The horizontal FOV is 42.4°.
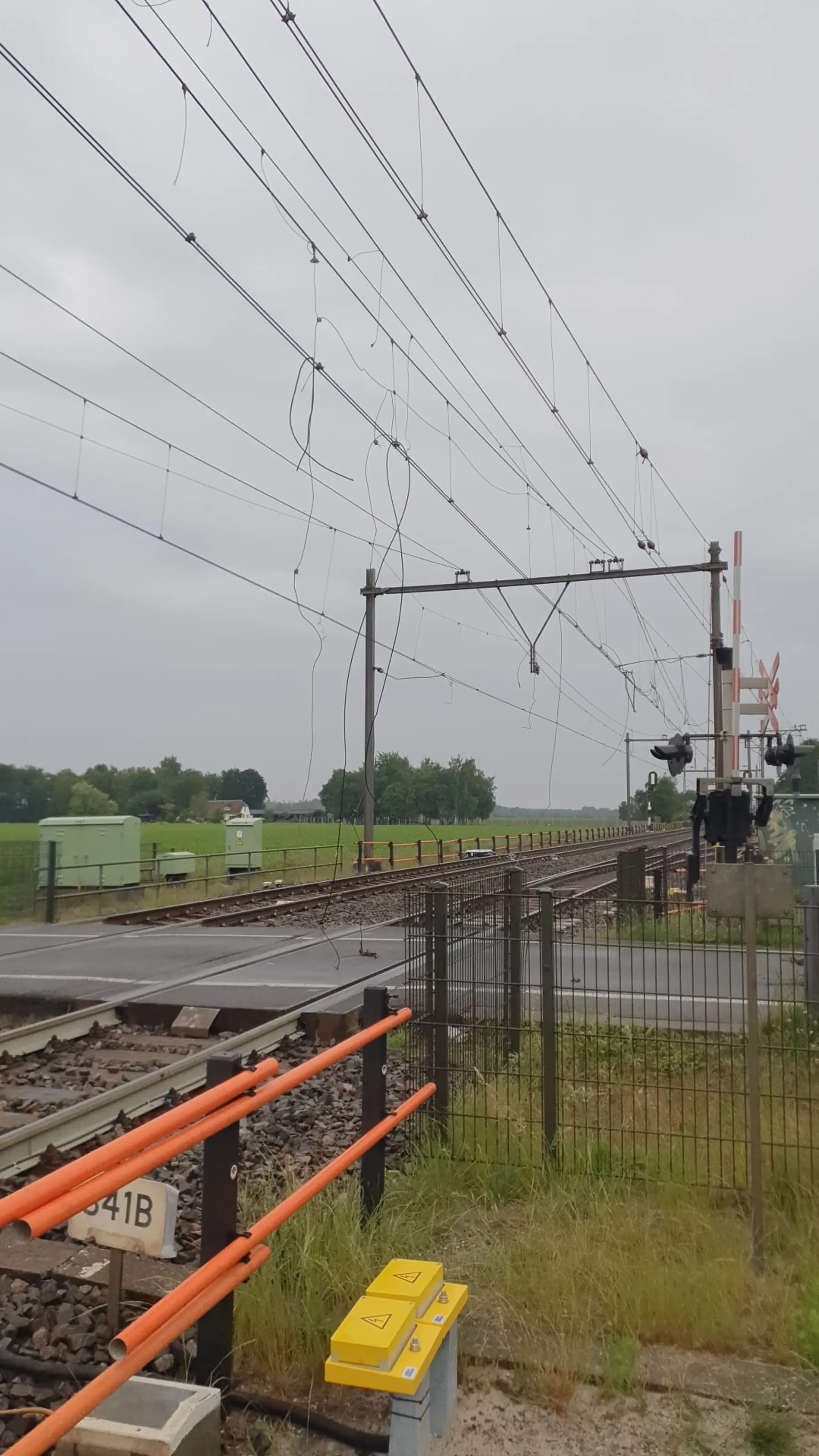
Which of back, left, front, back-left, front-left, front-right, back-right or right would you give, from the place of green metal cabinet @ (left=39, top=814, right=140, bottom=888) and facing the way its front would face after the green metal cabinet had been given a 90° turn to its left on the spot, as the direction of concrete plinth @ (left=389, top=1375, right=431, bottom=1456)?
right

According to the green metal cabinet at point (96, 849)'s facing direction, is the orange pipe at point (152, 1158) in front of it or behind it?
in front

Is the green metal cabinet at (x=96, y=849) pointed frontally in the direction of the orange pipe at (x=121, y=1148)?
yes

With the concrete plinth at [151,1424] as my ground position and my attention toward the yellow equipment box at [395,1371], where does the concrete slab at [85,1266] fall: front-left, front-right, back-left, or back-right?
back-left

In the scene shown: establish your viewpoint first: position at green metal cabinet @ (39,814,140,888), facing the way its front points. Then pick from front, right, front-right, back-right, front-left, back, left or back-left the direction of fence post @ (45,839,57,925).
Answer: front

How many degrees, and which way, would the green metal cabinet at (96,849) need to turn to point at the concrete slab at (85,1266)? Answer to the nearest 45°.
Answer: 0° — it already faces it

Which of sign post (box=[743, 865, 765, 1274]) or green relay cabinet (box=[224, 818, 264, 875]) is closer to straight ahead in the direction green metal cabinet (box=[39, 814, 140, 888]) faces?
the sign post

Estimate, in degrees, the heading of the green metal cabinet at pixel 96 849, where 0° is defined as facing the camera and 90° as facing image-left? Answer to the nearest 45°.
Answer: approximately 0°

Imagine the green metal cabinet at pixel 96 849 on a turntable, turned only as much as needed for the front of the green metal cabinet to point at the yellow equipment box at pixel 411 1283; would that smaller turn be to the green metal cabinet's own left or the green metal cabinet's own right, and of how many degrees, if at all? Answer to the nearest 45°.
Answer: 0° — it already faces it

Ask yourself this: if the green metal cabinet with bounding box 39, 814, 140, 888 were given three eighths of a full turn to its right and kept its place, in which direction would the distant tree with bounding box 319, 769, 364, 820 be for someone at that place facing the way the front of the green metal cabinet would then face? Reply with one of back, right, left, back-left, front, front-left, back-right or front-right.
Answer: right

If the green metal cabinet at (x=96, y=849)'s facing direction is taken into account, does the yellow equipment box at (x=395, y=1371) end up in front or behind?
in front

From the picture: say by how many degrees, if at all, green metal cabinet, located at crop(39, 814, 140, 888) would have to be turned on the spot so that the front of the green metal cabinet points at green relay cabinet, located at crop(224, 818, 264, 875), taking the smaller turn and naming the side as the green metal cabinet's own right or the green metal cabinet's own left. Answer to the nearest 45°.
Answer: approximately 135° to the green metal cabinet's own left

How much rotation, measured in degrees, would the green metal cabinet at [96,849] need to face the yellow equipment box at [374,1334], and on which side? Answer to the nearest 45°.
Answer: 0° — it already faces it

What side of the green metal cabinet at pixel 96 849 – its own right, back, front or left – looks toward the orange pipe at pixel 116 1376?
front
